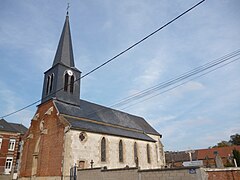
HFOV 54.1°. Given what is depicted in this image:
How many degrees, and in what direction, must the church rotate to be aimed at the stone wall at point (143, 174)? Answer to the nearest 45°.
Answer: approximately 90° to its left

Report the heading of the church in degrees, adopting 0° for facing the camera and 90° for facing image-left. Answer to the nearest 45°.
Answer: approximately 45°

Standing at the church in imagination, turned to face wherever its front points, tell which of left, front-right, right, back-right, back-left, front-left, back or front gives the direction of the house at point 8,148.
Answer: right
